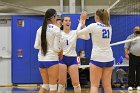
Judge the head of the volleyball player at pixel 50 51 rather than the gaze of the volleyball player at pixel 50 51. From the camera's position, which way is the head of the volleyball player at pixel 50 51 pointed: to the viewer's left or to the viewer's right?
to the viewer's right

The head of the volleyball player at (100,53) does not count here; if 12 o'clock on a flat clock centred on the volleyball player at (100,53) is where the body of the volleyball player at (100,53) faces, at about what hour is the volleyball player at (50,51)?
the volleyball player at (50,51) is roughly at 11 o'clock from the volleyball player at (100,53).

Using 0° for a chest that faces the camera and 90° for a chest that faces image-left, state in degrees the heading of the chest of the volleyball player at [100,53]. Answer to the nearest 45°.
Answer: approximately 135°

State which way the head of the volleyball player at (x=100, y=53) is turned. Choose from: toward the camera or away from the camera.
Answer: away from the camera
